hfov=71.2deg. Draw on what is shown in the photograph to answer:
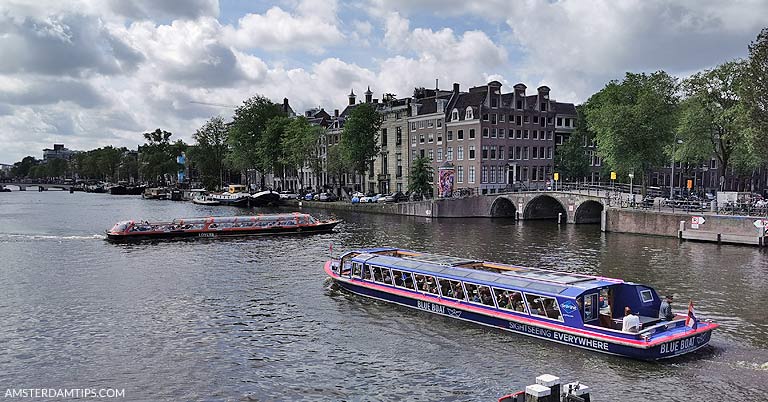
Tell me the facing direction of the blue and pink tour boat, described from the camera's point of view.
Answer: facing away from the viewer and to the left of the viewer
